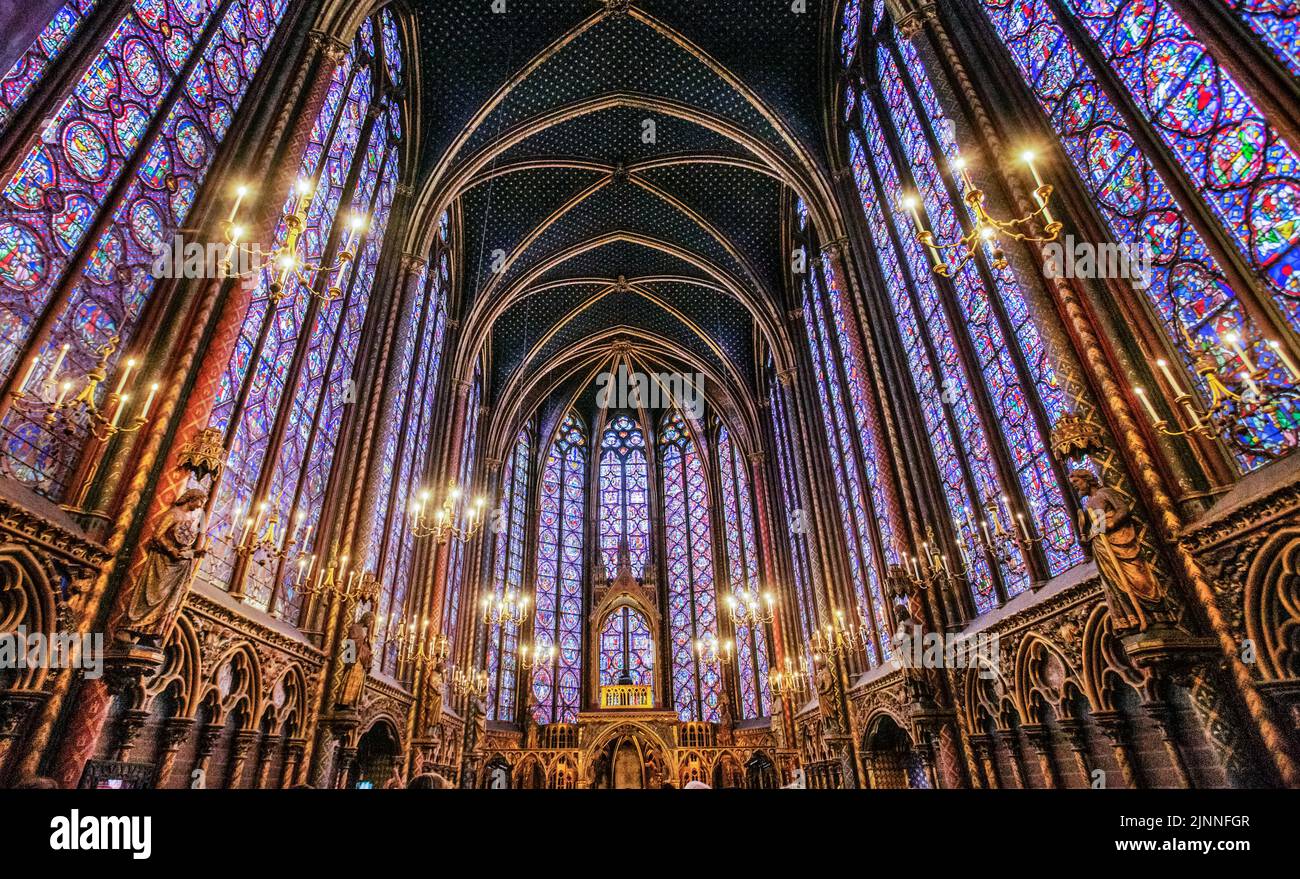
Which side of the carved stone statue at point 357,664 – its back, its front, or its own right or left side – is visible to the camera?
right

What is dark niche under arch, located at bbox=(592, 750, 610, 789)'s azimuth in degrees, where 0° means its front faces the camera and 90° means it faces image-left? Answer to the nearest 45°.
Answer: approximately 0°

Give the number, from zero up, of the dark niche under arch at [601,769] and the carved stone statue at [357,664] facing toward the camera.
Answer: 1

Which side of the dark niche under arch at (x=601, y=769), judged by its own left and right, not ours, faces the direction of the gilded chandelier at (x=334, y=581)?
front

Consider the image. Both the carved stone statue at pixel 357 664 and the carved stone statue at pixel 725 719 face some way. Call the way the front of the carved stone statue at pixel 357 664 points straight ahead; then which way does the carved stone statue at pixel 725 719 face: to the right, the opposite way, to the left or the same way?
the opposite way

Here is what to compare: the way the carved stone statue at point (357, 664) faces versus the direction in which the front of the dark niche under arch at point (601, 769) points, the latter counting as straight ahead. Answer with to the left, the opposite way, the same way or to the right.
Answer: to the left

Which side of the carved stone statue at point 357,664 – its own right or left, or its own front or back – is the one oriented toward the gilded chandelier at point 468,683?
left

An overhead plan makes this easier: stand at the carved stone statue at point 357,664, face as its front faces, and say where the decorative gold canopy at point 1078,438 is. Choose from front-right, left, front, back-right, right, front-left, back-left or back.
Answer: front-right

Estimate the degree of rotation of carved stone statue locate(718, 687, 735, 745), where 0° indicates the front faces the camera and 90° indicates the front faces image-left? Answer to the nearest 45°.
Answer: approximately 45°

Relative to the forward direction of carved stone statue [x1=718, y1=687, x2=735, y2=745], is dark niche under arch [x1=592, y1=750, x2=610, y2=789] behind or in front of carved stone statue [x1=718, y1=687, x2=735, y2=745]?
in front

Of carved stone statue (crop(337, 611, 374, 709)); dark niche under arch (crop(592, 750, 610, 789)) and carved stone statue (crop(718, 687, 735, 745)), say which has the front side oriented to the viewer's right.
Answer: carved stone statue (crop(337, 611, 374, 709))

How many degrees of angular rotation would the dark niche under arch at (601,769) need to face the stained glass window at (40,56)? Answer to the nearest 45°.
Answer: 0° — it already faces it

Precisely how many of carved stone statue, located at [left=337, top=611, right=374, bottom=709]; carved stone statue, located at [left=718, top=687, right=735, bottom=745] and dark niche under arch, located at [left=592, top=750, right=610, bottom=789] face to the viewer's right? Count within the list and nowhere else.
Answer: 1
